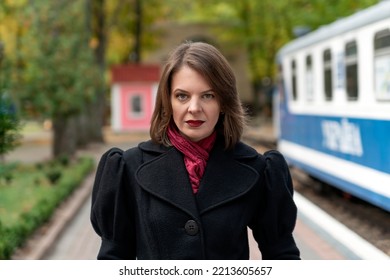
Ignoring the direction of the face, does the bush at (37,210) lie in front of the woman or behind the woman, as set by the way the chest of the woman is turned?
behind

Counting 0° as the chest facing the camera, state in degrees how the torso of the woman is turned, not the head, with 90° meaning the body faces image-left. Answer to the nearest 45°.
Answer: approximately 0°

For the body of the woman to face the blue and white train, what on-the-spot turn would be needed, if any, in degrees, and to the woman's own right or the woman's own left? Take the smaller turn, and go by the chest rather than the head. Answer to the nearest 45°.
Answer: approximately 180°

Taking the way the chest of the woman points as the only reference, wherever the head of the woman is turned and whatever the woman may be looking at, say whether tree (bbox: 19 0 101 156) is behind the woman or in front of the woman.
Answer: behind

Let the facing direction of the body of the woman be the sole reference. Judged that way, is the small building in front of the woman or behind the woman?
behind
